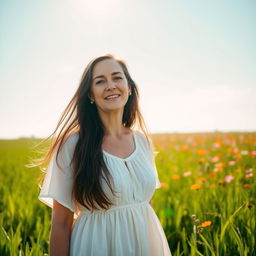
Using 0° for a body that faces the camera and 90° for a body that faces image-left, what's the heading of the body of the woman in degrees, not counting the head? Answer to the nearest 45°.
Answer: approximately 315°

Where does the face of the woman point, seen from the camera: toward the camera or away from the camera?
toward the camera
